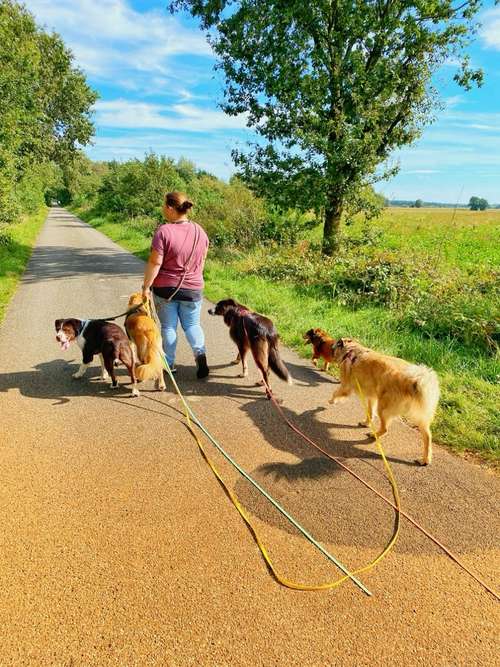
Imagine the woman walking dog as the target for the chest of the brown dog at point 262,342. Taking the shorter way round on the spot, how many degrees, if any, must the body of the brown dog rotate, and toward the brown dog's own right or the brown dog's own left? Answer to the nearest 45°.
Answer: approximately 45° to the brown dog's own left

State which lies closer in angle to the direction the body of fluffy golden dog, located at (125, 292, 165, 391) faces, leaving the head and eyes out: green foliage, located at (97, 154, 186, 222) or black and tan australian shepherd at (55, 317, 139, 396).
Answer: the green foliage

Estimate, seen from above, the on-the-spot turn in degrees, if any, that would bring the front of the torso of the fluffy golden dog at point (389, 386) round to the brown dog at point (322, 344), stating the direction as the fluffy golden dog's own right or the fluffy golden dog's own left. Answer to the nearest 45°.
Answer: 0° — it already faces it

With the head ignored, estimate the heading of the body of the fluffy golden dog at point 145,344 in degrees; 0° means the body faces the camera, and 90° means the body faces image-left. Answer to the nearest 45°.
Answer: approximately 180°

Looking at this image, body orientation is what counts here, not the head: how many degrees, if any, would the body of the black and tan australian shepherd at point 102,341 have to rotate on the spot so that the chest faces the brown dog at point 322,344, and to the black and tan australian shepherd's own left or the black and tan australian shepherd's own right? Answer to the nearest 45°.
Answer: approximately 135° to the black and tan australian shepherd's own right

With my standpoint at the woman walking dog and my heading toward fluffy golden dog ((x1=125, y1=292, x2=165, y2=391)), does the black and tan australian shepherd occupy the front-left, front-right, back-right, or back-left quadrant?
front-right

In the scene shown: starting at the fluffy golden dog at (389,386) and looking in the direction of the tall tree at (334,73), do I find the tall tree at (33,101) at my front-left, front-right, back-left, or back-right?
front-left

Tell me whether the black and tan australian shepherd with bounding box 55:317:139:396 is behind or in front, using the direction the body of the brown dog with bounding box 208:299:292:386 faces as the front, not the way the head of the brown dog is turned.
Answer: in front

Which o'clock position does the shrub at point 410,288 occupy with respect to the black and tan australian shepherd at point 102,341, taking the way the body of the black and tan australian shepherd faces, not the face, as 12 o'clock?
The shrub is roughly at 4 o'clock from the black and tan australian shepherd.

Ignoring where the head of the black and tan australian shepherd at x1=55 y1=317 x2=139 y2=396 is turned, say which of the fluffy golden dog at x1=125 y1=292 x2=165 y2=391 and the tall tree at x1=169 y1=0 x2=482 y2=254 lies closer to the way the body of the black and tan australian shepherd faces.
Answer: the tall tree

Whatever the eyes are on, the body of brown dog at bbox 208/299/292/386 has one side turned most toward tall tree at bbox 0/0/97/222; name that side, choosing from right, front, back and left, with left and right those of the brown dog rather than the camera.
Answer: front

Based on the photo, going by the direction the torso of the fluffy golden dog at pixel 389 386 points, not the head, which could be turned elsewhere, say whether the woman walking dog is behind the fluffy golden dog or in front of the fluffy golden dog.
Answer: in front

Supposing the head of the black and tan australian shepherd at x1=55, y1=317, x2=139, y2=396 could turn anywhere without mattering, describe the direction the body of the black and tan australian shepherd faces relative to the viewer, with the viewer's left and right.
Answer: facing away from the viewer and to the left of the viewer

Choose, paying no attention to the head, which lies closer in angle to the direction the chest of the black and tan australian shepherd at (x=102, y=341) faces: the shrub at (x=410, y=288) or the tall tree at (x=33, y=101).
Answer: the tall tree

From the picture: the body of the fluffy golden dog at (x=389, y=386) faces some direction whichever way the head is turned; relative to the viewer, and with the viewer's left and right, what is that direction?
facing away from the viewer and to the left of the viewer
